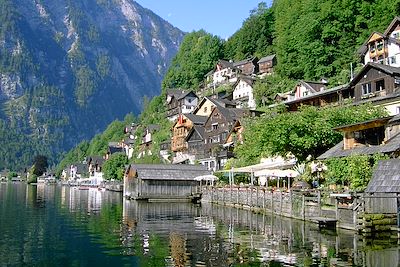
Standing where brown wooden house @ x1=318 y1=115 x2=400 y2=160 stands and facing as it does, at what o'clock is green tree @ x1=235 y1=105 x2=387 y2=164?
The green tree is roughly at 3 o'clock from the brown wooden house.

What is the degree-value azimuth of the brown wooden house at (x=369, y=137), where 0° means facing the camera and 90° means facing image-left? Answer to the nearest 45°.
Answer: approximately 45°

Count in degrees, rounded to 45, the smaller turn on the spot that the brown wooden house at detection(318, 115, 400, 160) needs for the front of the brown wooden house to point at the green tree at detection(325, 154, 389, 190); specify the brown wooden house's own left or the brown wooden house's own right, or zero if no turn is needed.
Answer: approximately 45° to the brown wooden house's own left

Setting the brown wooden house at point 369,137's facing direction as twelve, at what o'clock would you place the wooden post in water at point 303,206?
The wooden post in water is roughly at 12 o'clock from the brown wooden house.

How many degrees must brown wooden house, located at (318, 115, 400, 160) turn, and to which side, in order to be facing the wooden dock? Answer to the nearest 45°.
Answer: approximately 45° to its left

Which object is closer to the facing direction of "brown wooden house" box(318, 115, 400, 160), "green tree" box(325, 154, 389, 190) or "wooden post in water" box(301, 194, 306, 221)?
the wooden post in water
